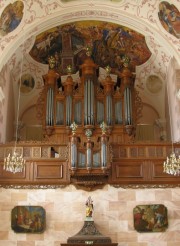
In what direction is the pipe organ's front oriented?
toward the camera

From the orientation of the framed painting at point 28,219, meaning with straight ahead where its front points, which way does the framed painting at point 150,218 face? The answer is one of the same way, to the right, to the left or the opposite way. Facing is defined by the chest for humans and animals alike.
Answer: the same way

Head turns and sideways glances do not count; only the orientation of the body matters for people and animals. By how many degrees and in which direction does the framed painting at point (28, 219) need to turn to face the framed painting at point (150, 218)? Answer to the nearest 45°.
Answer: approximately 90° to its left

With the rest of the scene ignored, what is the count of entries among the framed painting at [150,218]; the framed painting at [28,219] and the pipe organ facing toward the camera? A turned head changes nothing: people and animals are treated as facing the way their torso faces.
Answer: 3

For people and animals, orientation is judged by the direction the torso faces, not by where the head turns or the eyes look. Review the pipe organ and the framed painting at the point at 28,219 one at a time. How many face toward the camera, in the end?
2

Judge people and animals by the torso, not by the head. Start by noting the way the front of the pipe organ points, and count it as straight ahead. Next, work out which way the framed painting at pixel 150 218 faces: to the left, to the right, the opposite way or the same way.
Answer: the same way

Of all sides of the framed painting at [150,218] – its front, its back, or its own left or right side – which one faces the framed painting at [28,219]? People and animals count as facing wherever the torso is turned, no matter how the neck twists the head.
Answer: right

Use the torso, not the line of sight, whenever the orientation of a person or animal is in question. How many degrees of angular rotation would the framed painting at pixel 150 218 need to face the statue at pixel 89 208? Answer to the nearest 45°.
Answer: approximately 90° to its right
